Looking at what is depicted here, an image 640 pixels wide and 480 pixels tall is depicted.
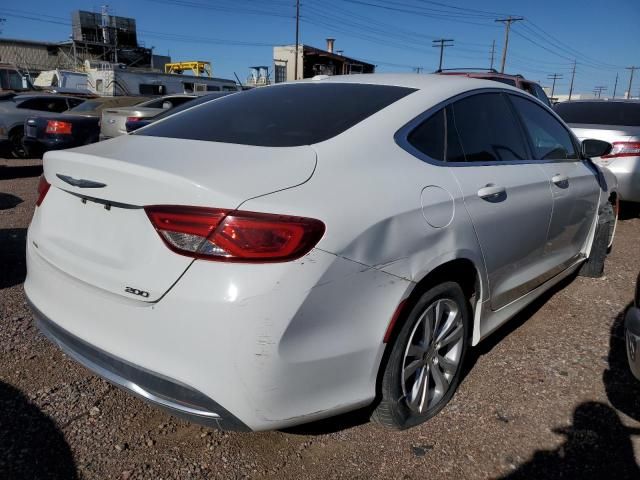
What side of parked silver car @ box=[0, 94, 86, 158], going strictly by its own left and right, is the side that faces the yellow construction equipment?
front

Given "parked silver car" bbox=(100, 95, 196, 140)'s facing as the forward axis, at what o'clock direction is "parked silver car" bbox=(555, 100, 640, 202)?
"parked silver car" bbox=(555, 100, 640, 202) is roughly at 3 o'clock from "parked silver car" bbox=(100, 95, 196, 140).

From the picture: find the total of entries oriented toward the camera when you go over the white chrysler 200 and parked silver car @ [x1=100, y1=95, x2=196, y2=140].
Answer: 0

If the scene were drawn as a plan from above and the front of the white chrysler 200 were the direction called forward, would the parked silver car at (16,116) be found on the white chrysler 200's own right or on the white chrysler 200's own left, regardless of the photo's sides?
on the white chrysler 200's own left

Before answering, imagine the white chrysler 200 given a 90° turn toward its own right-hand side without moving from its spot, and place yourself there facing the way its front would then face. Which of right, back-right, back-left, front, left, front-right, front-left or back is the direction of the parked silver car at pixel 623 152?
left

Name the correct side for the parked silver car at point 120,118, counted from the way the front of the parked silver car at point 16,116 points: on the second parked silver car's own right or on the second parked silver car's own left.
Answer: on the second parked silver car's own right

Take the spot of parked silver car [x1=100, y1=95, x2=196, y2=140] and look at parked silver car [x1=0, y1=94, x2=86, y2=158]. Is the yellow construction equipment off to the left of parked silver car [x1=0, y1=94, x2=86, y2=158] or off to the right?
right

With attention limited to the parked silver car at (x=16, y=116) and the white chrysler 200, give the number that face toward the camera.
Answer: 0

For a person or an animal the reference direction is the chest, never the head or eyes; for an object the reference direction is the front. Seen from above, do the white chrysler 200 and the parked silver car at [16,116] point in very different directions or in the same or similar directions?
same or similar directions

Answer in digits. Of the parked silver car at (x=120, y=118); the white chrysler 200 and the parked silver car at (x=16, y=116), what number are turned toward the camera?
0

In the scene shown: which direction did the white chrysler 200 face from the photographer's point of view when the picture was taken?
facing away from the viewer and to the right of the viewer

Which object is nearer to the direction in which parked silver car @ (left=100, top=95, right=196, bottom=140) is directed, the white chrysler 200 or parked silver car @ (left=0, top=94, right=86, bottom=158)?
the parked silver car

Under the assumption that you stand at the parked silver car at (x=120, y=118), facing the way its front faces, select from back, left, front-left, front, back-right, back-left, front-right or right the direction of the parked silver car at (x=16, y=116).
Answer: left

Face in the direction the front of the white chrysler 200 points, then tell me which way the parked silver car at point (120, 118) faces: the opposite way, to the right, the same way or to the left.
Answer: the same way

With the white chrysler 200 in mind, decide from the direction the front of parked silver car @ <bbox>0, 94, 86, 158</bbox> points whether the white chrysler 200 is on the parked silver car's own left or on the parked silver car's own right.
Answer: on the parked silver car's own right

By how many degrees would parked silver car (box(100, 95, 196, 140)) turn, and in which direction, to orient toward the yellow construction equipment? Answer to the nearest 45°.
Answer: approximately 45° to its left

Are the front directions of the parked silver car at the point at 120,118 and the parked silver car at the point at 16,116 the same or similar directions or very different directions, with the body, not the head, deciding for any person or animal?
same or similar directions

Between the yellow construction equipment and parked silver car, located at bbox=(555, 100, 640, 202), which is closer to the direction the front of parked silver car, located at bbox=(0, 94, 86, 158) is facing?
the yellow construction equipment
